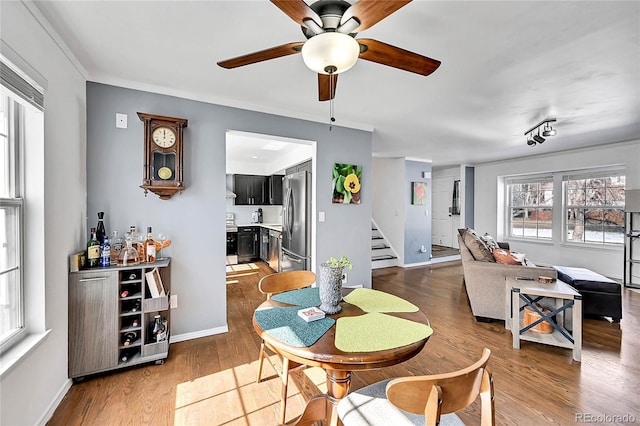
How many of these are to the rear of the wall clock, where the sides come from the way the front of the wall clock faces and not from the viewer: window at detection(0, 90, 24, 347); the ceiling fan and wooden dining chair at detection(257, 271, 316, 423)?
0

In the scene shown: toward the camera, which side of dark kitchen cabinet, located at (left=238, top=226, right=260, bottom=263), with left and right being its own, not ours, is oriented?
front

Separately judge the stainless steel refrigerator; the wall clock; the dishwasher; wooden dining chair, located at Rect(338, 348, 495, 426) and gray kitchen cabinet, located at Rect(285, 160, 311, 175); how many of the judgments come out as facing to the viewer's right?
0

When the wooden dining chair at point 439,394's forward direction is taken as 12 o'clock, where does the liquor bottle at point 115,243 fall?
The liquor bottle is roughly at 11 o'clock from the wooden dining chair.

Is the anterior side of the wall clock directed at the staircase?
no

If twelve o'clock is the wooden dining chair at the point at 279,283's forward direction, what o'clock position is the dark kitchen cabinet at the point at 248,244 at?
The dark kitchen cabinet is roughly at 7 o'clock from the wooden dining chair.

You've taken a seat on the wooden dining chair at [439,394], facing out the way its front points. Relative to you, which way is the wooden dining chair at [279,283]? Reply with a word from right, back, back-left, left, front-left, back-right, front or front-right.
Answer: front

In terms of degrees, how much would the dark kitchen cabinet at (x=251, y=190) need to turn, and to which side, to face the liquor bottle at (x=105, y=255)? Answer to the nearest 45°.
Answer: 0° — it already faces it

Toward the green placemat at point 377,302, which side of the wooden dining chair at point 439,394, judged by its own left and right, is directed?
front

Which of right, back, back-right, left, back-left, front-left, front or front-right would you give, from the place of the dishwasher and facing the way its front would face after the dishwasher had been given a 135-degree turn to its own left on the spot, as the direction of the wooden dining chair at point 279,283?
right

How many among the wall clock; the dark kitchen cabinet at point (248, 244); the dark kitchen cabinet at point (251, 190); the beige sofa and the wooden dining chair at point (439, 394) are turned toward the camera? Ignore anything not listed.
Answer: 3

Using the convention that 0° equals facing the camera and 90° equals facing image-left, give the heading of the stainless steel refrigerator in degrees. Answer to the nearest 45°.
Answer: approximately 45°

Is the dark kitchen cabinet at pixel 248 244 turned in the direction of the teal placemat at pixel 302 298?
yes

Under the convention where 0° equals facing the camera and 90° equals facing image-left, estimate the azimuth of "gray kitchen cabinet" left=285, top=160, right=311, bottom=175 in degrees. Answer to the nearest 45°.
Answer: approximately 45°

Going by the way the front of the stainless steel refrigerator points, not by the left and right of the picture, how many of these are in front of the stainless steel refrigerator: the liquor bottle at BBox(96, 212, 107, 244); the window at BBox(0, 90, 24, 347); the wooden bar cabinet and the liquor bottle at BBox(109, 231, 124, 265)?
4

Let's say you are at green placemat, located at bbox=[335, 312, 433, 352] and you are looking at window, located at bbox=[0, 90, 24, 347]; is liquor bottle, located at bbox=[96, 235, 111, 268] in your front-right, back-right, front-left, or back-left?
front-right
